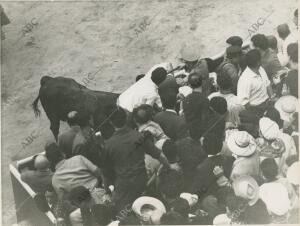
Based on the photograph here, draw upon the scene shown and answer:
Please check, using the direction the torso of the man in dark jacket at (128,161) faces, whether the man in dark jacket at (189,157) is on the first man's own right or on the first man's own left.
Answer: on the first man's own right

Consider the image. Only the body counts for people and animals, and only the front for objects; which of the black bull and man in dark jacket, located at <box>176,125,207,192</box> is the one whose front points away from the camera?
the man in dark jacket

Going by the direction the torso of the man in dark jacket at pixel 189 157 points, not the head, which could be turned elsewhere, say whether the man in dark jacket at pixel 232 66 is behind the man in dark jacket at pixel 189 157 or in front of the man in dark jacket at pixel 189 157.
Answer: in front

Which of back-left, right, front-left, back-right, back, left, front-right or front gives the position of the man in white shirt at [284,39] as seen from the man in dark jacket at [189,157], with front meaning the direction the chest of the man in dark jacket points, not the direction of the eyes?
front-right

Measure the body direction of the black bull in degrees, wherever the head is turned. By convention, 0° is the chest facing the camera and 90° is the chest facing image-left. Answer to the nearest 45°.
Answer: approximately 270°

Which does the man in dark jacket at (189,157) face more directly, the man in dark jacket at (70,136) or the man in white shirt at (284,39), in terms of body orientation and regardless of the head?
the man in white shirt

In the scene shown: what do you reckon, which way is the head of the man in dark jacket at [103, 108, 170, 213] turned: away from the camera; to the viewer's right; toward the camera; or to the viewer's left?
away from the camera

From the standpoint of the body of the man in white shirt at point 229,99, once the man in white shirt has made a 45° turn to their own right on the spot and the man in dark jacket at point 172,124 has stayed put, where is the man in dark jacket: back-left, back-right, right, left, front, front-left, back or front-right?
back-left

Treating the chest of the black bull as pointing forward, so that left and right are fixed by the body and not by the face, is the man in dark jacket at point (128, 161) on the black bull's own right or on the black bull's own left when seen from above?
on the black bull's own right

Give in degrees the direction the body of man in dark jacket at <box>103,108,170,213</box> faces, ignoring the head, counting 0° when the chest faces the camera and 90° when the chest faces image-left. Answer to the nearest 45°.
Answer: approximately 180°

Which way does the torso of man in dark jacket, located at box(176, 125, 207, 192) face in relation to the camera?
away from the camera

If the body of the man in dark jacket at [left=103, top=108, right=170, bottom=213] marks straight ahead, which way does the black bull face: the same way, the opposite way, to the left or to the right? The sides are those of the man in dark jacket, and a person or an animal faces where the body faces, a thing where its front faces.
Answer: to the right

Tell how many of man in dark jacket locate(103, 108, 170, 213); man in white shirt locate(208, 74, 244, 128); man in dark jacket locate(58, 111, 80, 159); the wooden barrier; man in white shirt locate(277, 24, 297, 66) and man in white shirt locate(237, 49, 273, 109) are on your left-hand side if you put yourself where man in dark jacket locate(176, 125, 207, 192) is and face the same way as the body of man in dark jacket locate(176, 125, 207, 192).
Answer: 3

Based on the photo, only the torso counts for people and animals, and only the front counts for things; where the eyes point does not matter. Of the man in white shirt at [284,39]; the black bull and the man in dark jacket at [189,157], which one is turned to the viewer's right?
the black bull
